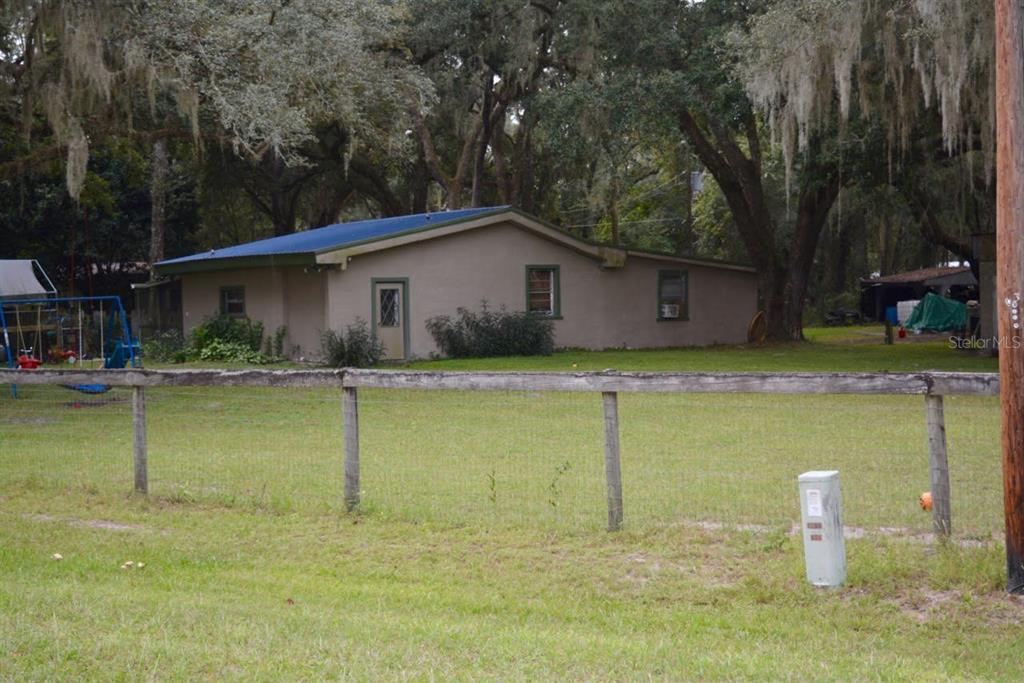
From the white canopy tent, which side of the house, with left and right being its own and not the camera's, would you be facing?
right

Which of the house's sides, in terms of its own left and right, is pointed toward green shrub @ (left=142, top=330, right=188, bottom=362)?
right

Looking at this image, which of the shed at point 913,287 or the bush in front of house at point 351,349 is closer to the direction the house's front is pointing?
the bush in front of house

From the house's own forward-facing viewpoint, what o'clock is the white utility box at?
The white utility box is roughly at 12 o'clock from the house.

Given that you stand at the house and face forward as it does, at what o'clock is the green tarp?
The green tarp is roughly at 8 o'clock from the house.

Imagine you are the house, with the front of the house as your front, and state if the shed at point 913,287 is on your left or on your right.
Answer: on your left

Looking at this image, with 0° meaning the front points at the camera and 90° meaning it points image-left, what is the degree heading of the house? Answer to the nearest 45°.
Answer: approximately 0°

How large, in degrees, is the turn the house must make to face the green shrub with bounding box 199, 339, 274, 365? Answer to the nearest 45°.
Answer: approximately 90° to its right
